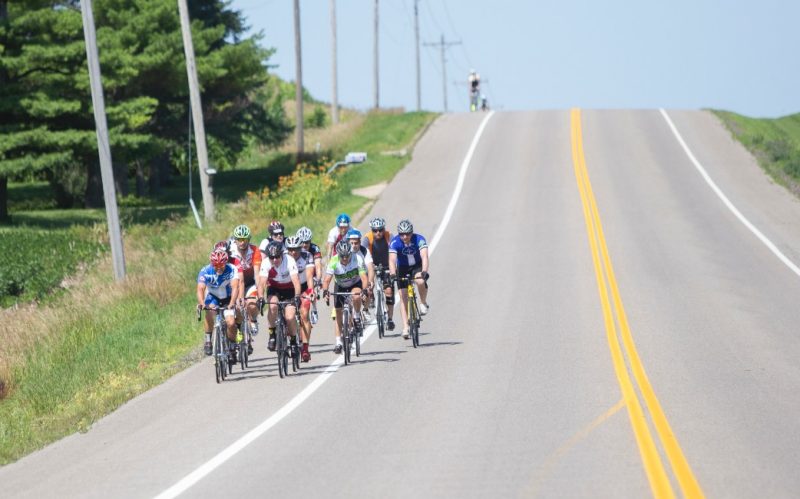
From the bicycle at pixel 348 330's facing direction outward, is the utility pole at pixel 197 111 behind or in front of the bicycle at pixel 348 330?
behind

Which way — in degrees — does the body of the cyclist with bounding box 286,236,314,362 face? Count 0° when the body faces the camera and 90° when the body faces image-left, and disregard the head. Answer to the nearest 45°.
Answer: approximately 0°

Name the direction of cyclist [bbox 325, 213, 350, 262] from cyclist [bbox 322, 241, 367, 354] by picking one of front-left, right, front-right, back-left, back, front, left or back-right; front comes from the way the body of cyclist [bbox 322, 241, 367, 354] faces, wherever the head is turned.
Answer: back
